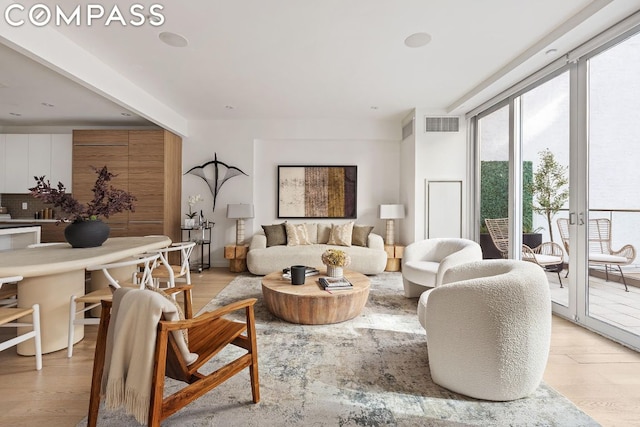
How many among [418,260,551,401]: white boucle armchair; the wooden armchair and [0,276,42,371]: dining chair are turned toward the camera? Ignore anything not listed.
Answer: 0

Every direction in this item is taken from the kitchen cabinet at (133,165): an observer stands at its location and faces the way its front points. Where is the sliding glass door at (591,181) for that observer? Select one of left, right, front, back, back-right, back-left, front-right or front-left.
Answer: front-left

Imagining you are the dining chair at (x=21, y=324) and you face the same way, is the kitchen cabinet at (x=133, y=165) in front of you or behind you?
in front

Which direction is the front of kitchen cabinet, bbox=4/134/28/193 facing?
toward the camera

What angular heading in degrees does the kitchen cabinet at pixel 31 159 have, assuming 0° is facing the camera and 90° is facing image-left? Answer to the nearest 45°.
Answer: approximately 0°

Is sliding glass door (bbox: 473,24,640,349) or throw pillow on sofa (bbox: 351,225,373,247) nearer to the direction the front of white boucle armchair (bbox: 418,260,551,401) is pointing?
the throw pillow on sofa

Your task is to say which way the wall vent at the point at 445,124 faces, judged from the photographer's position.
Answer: facing the viewer

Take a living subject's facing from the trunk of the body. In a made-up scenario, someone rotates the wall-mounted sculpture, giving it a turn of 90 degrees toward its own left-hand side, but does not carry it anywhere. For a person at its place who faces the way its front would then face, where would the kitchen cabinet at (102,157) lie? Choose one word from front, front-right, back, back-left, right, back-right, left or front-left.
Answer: back

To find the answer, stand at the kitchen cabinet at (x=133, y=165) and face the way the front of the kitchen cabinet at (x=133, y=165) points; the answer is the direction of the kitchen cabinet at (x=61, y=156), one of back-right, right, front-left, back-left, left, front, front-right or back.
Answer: back-right

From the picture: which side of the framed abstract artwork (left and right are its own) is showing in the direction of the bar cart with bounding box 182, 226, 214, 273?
right

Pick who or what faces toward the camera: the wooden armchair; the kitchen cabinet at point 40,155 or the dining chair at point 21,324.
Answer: the kitchen cabinet

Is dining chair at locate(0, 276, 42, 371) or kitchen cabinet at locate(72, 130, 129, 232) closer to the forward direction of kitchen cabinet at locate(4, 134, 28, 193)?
the dining chair

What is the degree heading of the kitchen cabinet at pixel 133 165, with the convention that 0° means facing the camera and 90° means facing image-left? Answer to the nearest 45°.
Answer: approximately 0°

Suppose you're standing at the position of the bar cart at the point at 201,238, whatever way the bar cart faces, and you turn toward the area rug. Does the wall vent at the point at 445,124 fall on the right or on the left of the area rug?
left

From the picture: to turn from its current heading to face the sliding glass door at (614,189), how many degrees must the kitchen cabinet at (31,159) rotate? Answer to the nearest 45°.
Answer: approximately 45° to its left

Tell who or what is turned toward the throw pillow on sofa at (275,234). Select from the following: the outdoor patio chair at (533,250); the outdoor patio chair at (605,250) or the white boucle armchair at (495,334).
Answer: the white boucle armchair

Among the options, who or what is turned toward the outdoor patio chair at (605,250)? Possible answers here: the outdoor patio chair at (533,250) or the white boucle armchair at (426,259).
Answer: the outdoor patio chair at (533,250)

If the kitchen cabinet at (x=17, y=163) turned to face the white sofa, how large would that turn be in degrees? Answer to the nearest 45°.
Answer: approximately 45° to its left

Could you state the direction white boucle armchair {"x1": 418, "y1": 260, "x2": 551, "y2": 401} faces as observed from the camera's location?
facing away from the viewer and to the left of the viewer

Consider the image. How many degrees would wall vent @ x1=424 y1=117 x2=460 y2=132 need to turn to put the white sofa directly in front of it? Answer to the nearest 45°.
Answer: approximately 45° to its right
